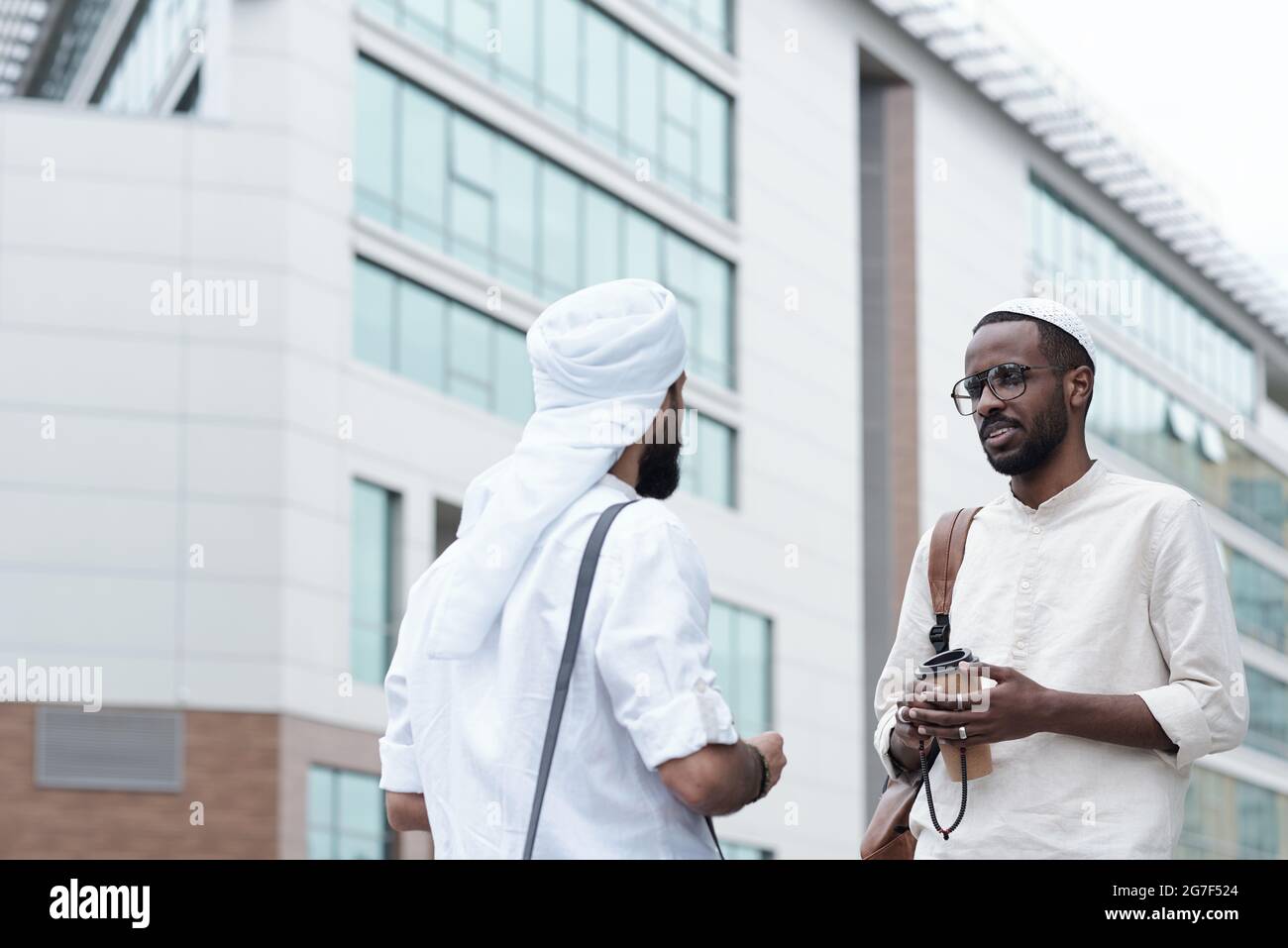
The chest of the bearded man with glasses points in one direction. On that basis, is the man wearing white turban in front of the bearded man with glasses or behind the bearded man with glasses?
in front

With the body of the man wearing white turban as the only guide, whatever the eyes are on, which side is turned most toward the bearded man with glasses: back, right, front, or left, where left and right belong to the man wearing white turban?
front

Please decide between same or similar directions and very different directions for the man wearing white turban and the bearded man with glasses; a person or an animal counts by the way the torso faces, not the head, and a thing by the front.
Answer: very different directions

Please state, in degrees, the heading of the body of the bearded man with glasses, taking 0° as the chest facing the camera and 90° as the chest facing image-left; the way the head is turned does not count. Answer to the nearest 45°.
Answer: approximately 45°

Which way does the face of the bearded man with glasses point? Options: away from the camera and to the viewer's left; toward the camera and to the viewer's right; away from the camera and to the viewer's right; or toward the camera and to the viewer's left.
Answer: toward the camera and to the viewer's left

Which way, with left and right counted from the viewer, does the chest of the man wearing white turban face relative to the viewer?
facing away from the viewer and to the right of the viewer

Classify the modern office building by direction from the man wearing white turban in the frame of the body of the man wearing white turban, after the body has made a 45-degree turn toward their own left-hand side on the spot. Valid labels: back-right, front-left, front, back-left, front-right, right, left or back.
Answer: front
